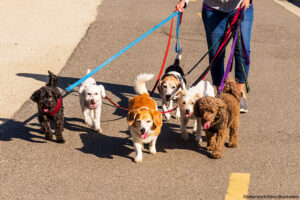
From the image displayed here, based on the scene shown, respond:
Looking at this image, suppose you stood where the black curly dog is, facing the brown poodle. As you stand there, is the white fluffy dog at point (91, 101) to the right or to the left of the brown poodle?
left

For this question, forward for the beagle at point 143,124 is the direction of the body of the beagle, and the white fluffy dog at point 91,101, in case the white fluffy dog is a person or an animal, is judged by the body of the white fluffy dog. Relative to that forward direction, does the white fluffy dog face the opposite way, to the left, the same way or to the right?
the same way

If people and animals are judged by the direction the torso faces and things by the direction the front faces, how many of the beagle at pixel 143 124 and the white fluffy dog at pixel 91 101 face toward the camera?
2

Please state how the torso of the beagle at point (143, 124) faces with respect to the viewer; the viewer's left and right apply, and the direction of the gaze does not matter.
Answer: facing the viewer

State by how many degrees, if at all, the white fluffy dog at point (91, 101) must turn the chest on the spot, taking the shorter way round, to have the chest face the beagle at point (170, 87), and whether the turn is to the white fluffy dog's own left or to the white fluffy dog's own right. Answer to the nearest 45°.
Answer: approximately 90° to the white fluffy dog's own left

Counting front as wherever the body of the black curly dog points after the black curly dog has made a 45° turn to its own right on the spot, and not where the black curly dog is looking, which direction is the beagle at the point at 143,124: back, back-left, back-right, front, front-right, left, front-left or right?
left

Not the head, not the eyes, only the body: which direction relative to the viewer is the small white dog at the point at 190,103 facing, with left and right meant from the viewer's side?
facing the viewer and to the left of the viewer

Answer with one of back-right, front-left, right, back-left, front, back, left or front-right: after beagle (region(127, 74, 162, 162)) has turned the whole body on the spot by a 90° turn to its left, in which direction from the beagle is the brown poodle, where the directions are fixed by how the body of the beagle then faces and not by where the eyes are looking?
front

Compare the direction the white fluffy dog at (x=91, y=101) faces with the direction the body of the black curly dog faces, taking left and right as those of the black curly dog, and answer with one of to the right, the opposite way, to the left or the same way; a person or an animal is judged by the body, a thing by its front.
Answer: the same way

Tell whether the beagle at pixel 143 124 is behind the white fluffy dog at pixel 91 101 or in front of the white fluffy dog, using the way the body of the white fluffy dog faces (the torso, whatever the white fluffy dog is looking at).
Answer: in front

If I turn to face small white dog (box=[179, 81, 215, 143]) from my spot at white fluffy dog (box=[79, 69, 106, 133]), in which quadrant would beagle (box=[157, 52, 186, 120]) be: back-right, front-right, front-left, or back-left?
front-left

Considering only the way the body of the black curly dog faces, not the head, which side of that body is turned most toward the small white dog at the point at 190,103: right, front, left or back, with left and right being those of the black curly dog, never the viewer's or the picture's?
left

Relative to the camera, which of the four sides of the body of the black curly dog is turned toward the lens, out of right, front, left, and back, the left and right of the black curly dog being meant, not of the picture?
front

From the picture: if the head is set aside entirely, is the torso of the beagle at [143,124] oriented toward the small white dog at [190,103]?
no

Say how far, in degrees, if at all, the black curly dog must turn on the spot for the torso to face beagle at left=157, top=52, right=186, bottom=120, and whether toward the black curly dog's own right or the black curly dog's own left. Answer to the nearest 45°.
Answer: approximately 90° to the black curly dog's own left

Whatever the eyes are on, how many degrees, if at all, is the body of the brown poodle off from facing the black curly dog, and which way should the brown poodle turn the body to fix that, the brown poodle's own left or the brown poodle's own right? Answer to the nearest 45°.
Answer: approximately 45° to the brown poodle's own right

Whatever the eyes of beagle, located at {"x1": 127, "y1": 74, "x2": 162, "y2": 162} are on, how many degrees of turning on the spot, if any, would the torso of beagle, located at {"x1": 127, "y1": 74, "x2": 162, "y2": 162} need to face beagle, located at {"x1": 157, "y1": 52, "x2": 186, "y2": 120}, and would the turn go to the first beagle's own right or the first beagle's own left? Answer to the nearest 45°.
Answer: approximately 180°

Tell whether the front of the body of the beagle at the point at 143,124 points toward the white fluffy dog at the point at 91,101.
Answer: no
